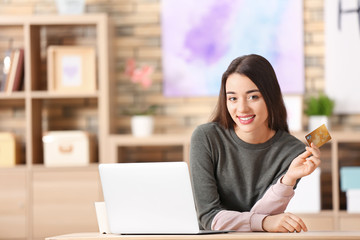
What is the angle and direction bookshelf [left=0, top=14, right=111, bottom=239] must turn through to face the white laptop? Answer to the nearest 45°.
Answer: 0° — it already faces it

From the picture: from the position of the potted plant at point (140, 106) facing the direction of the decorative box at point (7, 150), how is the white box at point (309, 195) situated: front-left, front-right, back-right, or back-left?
back-left

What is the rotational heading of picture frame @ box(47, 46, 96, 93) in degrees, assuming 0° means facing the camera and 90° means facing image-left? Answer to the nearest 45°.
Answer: approximately 0°

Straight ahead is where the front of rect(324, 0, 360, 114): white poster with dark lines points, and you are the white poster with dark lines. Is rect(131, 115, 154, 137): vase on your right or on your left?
on your right

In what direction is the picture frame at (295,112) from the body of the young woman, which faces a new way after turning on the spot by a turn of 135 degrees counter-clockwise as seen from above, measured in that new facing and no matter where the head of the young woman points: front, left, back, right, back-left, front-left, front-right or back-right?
front-left

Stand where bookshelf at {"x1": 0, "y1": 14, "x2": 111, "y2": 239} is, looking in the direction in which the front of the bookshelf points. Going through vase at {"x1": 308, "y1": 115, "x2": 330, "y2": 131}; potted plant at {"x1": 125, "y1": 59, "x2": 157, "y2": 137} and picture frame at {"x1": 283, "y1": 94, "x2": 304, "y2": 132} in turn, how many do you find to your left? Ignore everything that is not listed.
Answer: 3

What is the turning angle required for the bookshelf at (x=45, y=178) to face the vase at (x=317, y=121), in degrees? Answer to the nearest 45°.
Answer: approximately 90° to its left

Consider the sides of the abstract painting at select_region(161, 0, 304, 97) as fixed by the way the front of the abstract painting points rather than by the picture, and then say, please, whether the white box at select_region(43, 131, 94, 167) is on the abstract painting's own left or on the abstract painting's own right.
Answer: on the abstract painting's own right

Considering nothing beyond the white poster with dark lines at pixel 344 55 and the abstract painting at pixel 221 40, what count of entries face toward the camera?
2

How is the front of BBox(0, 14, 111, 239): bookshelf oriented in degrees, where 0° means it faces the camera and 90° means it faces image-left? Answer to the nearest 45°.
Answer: approximately 0°
